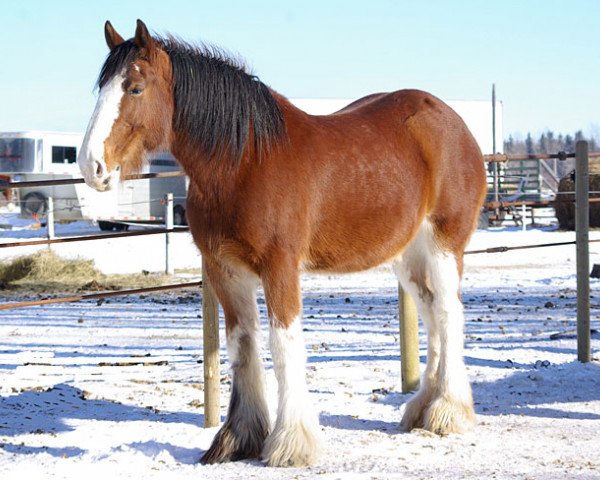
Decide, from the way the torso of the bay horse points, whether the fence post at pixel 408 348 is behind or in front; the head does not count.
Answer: behind

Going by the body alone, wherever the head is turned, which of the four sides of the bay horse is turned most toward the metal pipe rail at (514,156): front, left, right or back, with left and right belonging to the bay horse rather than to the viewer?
back

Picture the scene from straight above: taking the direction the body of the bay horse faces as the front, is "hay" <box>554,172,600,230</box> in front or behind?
behind

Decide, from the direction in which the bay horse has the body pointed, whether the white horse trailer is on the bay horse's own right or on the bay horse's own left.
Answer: on the bay horse's own right

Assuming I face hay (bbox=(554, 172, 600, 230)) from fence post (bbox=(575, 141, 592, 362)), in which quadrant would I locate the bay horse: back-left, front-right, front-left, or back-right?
back-left

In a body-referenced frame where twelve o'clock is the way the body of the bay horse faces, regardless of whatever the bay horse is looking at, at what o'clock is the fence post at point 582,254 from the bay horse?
The fence post is roughly at 6 o'clock from the bay horse.

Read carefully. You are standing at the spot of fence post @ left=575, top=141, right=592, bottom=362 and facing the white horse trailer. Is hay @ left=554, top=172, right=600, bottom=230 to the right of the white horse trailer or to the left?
right

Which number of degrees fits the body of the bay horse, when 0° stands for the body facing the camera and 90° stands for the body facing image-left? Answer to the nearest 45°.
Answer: approximately 45°
